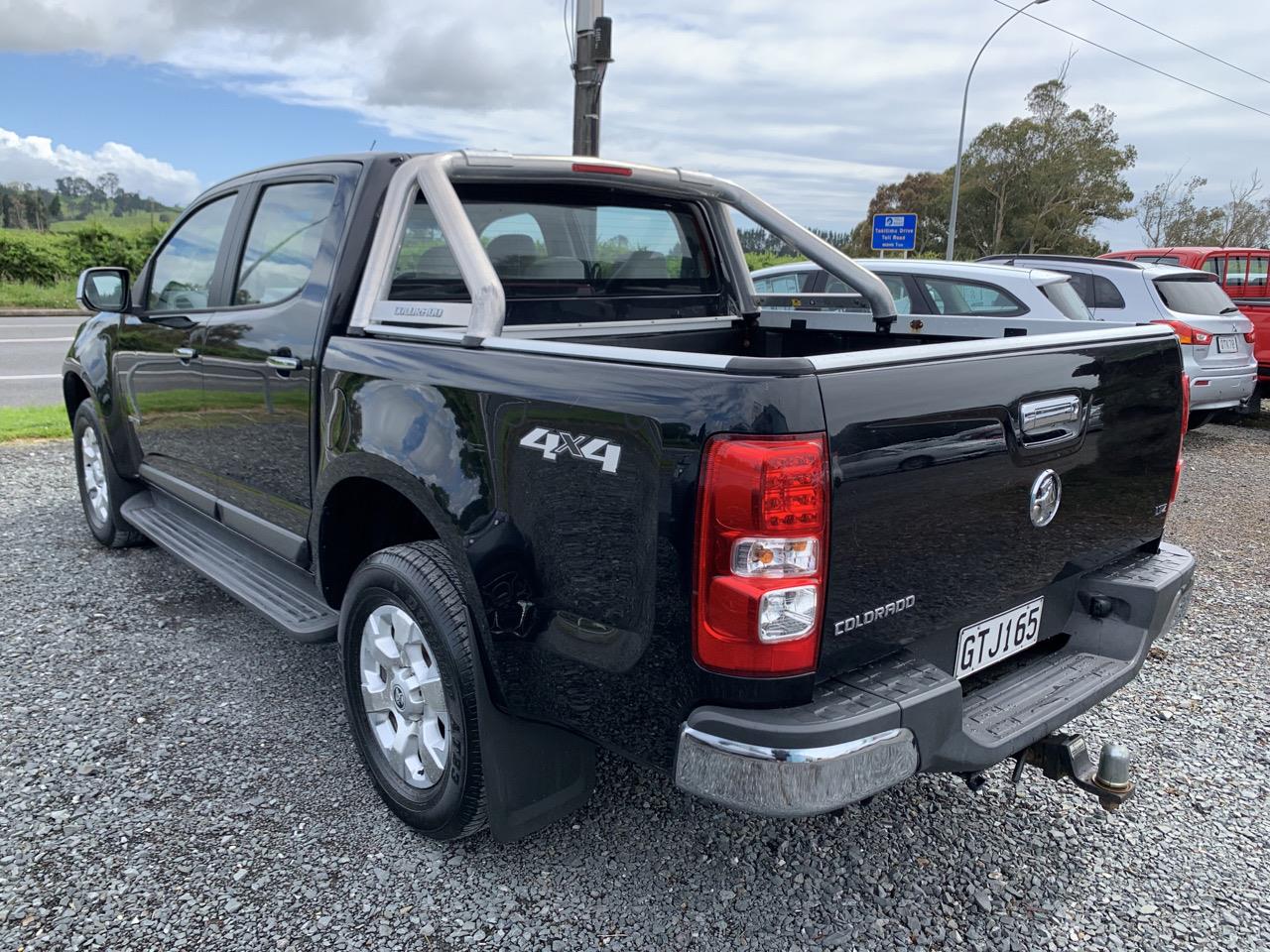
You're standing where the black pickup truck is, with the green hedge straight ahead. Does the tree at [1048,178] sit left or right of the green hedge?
right

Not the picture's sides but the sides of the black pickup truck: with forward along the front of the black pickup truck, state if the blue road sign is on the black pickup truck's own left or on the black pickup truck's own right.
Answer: on the black pickup truck's own right

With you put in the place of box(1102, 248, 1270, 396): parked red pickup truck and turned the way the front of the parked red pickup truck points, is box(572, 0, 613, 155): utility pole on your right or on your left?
on your left

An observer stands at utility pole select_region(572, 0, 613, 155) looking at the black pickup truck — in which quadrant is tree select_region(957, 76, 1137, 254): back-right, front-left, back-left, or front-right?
back-left

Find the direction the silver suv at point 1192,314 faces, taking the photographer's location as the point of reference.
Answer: facing away from the viewer and to the left of the viewer

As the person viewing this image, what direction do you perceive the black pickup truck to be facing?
facing away from the viewer and to the left of the viewer
